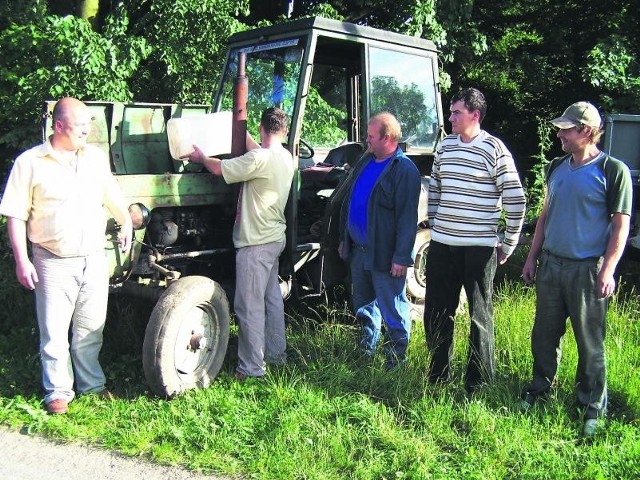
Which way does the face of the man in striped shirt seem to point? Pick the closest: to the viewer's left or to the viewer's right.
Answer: to the viewer's left

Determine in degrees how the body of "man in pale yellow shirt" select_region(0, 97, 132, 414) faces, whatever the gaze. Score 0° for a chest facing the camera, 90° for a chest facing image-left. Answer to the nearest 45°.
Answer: approximately 315°

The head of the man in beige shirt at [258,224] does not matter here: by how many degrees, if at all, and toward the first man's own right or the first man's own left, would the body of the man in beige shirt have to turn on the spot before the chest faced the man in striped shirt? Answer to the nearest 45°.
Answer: approximately 180°

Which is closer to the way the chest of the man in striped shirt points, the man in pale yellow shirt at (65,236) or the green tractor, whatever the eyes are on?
the man in pale yellow shirt

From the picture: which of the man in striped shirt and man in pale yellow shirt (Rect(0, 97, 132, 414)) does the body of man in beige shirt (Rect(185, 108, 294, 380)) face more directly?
the man in pale yellow shirt

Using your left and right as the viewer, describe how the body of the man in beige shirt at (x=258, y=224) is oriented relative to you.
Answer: facing away from the viewer and to the left of the viewer

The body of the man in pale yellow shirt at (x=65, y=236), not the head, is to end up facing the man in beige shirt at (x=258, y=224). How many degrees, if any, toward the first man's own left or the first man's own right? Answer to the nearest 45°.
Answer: approximately 45° to the first man's own left

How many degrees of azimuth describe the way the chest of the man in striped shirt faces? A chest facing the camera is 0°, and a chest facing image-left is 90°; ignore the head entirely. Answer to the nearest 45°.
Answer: approximately 45°
